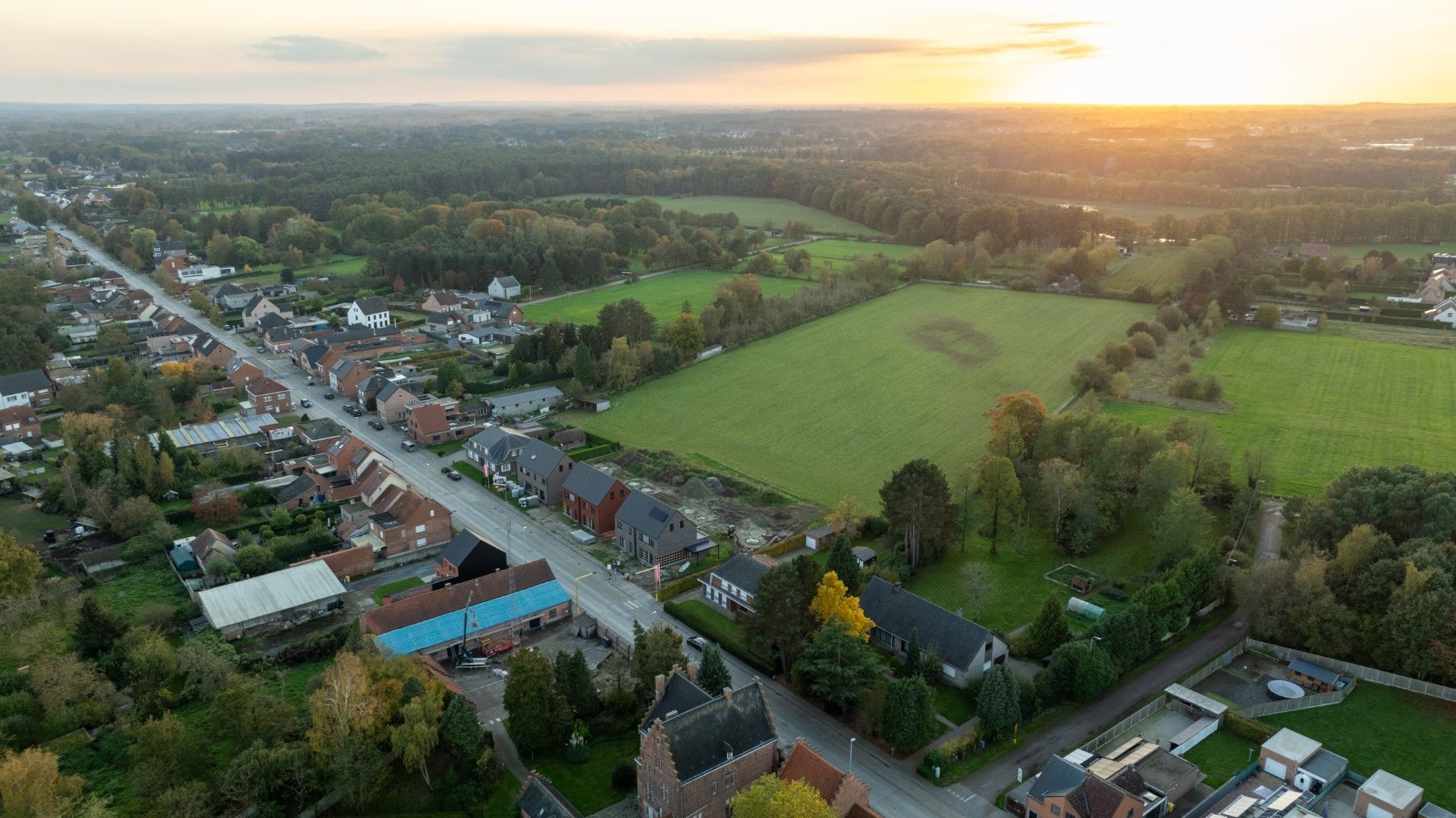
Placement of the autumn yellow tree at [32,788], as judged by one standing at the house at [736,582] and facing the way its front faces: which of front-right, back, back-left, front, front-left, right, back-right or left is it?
front

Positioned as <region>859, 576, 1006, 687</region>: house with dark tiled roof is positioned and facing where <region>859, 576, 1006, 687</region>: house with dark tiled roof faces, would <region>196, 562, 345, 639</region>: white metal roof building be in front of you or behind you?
in front

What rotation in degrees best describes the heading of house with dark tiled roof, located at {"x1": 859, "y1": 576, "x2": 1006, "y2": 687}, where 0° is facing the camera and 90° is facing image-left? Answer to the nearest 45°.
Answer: approximately 45°

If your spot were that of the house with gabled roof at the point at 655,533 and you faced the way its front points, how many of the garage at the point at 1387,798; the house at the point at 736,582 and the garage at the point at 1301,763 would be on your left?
3

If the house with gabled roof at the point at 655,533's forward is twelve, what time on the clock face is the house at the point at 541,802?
The house is roughly at 11 o'clock from the house with gabled roof.

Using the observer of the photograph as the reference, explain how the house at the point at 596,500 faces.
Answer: facing the viewer and to the left of the viewer

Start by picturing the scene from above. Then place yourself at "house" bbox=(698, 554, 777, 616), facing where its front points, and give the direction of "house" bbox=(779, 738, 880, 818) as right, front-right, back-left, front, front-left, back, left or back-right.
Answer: front-left

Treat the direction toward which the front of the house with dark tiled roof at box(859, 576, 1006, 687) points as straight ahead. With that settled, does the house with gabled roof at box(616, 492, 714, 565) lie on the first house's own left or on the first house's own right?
on the first house's own right

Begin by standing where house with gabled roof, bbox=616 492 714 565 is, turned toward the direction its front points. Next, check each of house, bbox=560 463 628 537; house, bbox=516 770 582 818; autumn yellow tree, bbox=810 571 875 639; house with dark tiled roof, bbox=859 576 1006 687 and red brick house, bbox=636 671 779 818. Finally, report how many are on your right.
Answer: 1

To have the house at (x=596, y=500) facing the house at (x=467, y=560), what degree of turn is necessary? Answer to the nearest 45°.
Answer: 0° — it already faces it

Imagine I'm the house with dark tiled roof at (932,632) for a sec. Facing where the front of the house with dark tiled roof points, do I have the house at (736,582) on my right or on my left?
on my right

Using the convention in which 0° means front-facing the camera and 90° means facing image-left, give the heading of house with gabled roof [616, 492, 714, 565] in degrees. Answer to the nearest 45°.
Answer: approximately 45°
